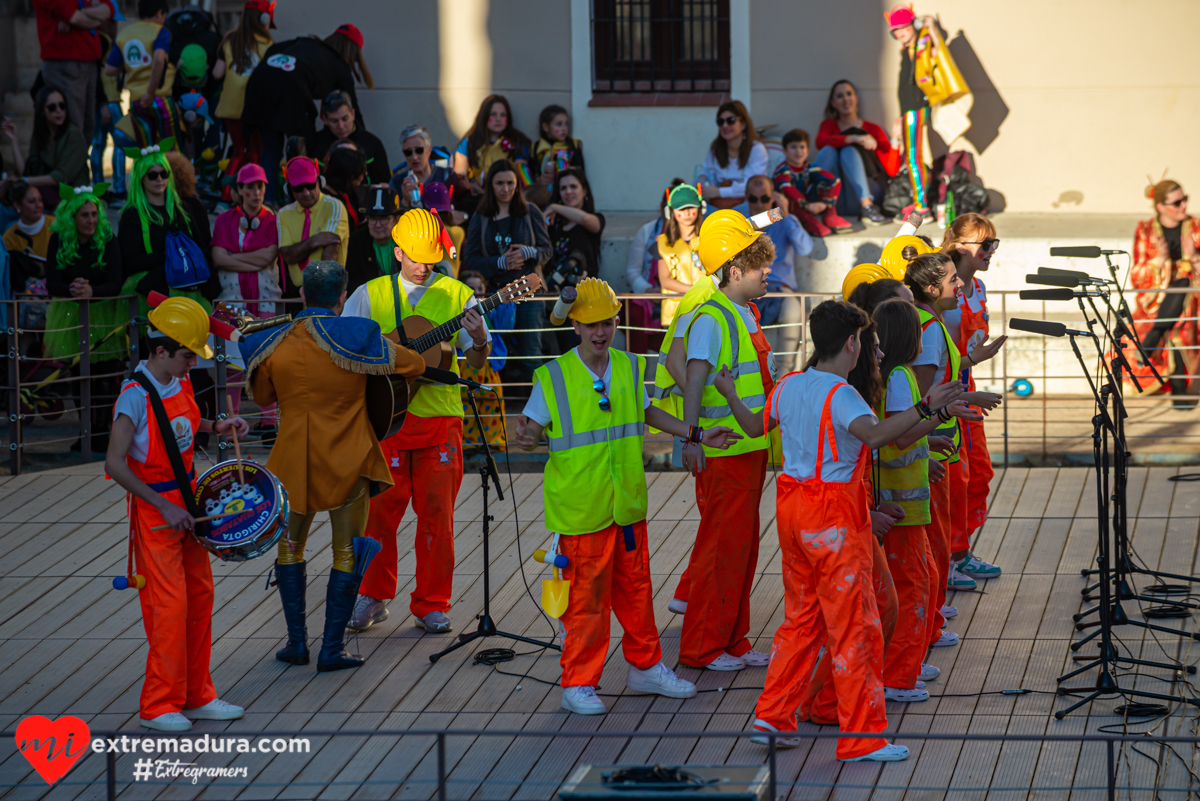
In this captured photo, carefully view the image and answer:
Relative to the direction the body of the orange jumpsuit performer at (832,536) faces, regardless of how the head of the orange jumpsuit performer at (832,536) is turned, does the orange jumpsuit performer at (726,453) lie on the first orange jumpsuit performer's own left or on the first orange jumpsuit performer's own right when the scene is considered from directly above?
on the first orange jumpsuit performer's own left

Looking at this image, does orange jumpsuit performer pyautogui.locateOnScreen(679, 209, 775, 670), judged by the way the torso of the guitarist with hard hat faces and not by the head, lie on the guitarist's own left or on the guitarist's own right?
on the guitarist's own left

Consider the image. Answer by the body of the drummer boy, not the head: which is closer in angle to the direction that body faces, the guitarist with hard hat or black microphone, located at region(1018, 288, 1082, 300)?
the black microphone

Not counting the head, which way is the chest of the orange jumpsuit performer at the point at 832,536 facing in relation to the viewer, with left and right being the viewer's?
facing away from the viewer and to the right of the viewer

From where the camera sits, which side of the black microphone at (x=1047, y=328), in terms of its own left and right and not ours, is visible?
left

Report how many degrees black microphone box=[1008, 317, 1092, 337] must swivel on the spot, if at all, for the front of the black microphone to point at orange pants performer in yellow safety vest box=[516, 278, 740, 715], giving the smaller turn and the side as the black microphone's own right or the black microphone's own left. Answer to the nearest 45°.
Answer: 0° — it already faces them
